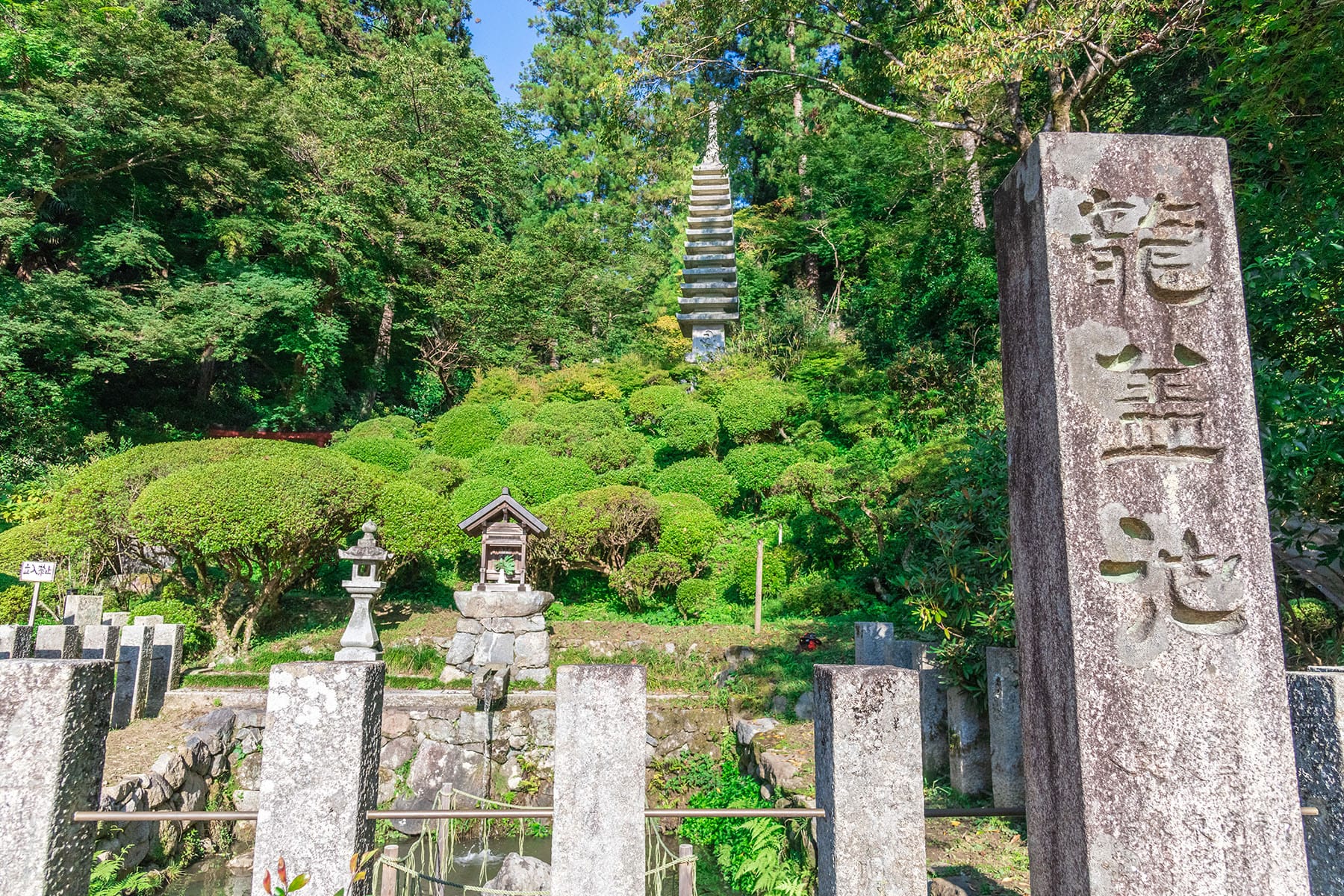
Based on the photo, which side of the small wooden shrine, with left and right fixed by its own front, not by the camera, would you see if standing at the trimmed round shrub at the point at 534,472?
back

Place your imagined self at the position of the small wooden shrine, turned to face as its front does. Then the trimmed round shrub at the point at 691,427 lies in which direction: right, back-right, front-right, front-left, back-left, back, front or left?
back-left

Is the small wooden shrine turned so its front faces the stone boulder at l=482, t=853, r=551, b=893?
yes

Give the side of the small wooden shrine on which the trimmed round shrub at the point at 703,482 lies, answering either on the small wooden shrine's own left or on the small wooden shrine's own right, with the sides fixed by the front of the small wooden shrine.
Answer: on the small wooden shrine's own left

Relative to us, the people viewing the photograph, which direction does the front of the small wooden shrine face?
facing the viewer

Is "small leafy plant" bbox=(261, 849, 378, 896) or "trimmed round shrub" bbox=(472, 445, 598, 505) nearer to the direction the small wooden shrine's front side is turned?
the small leafy plant

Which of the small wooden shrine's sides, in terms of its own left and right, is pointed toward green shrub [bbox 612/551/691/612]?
left

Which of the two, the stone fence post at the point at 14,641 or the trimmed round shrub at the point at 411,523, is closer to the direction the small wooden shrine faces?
the stone fence post

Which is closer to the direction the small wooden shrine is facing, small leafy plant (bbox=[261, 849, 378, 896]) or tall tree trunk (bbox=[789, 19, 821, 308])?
the small leafy plant

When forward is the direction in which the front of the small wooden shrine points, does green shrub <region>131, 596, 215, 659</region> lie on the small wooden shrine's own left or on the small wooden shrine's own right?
on the small wooden shrine's own right

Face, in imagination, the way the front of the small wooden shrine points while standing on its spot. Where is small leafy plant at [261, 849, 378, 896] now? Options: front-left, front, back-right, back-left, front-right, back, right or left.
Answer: front

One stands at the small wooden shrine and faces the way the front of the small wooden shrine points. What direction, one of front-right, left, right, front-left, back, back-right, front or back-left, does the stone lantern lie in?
front-right

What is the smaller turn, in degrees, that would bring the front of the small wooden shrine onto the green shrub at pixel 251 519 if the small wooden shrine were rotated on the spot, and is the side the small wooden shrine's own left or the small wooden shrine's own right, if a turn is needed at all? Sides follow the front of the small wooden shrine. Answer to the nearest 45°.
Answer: approximately 90° to the small wooden shrine's own right

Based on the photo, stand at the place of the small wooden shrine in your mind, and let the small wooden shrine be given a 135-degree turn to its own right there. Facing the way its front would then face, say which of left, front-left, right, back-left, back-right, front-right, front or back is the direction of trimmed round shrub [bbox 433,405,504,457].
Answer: front-right

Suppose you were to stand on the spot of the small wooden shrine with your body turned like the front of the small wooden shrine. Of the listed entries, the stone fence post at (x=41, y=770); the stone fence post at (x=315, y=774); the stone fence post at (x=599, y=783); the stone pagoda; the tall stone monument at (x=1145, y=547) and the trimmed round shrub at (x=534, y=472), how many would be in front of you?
4

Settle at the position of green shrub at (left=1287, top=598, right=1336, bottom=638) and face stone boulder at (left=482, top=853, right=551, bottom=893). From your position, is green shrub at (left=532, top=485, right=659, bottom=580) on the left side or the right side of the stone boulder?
right

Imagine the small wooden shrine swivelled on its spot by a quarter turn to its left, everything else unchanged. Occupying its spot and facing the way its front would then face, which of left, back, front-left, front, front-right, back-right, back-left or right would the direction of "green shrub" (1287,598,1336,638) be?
front-right

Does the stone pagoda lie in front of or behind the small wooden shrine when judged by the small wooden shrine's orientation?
behind
